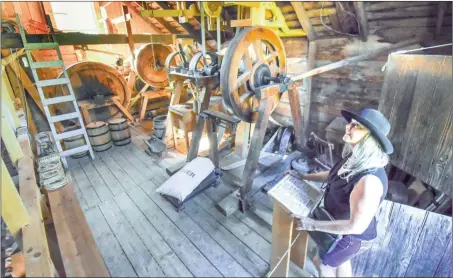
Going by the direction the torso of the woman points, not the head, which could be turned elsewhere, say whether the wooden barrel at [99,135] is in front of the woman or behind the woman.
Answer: in front

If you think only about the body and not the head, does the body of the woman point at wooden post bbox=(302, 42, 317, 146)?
no

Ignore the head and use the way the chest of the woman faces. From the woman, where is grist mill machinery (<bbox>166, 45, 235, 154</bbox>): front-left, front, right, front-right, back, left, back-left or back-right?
front-right

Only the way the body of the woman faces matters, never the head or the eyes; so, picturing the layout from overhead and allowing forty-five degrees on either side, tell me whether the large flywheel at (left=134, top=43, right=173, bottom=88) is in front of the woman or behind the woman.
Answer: in front

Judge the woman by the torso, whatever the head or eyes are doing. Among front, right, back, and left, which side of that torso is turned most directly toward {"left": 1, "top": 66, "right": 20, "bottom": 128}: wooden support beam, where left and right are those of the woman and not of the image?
front

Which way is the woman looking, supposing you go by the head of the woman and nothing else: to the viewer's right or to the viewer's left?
to the viewer's left

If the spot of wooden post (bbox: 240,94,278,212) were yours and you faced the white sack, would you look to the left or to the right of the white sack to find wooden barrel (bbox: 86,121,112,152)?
right

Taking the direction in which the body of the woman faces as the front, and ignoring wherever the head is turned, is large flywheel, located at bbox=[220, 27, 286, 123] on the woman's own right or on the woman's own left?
on the woman's own right

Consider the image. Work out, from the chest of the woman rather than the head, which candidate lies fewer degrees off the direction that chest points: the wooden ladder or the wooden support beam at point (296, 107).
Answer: the wooden ladder

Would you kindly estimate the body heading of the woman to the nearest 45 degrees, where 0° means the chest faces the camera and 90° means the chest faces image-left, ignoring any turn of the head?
approximately 90°
